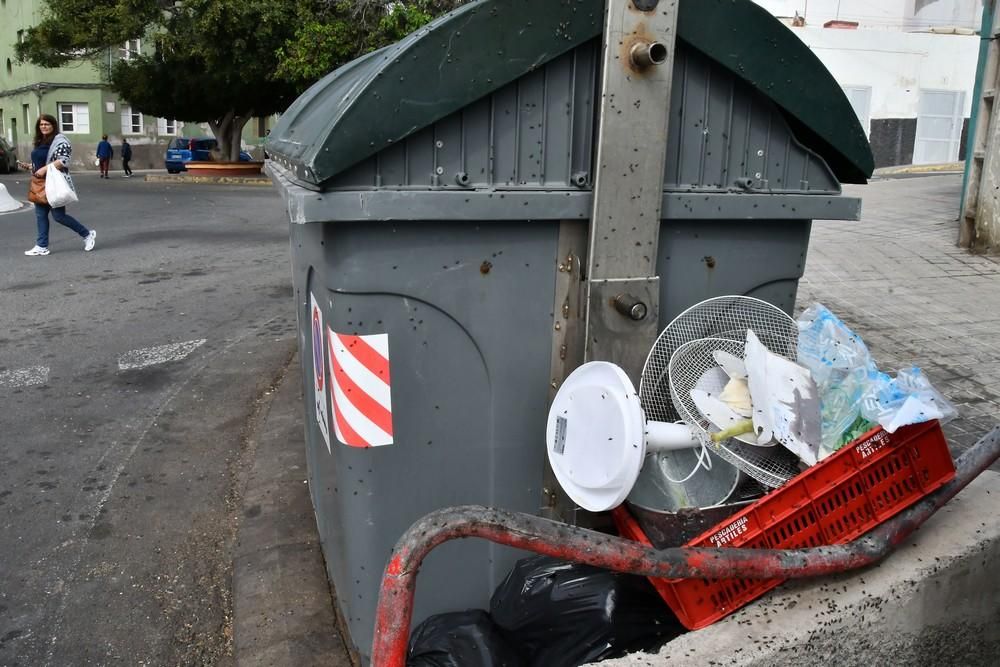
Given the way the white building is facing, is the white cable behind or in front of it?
in front

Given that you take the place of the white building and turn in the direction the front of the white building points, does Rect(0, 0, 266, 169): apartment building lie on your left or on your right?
on your right

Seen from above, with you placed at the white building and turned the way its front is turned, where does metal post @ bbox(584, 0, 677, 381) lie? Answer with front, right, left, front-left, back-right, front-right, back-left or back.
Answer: front

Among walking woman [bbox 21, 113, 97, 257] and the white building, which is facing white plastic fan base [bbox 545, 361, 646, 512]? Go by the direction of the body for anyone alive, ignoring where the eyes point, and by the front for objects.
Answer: the white building

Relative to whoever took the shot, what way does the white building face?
facing the viewer

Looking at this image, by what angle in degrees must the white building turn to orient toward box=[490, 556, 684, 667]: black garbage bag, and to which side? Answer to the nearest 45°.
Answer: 0° — it already faces it

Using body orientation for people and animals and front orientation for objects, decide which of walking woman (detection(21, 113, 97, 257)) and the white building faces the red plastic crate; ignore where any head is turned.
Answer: the white building
